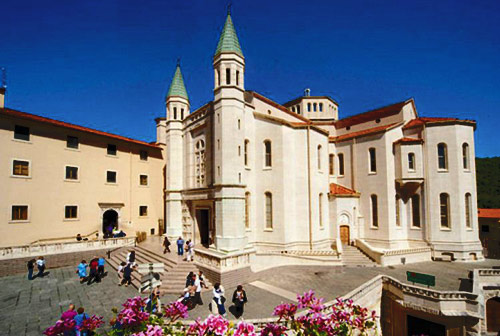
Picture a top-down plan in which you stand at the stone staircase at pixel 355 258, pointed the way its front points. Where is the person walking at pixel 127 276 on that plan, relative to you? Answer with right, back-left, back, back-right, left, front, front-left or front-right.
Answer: front-right

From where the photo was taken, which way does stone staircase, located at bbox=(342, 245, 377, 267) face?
toward the camera

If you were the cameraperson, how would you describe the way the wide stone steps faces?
facing the viewer and to the left of the viewer

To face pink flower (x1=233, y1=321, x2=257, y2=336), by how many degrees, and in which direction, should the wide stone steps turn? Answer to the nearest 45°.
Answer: approximately 45° to its left

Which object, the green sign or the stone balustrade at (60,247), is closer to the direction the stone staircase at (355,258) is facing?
the green sign

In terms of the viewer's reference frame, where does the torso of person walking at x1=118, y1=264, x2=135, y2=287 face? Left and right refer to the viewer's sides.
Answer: facing to the right of the viewer

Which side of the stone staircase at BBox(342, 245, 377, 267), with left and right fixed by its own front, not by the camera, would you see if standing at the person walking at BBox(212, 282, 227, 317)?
front

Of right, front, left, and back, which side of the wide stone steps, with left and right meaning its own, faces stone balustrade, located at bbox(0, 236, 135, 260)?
right
